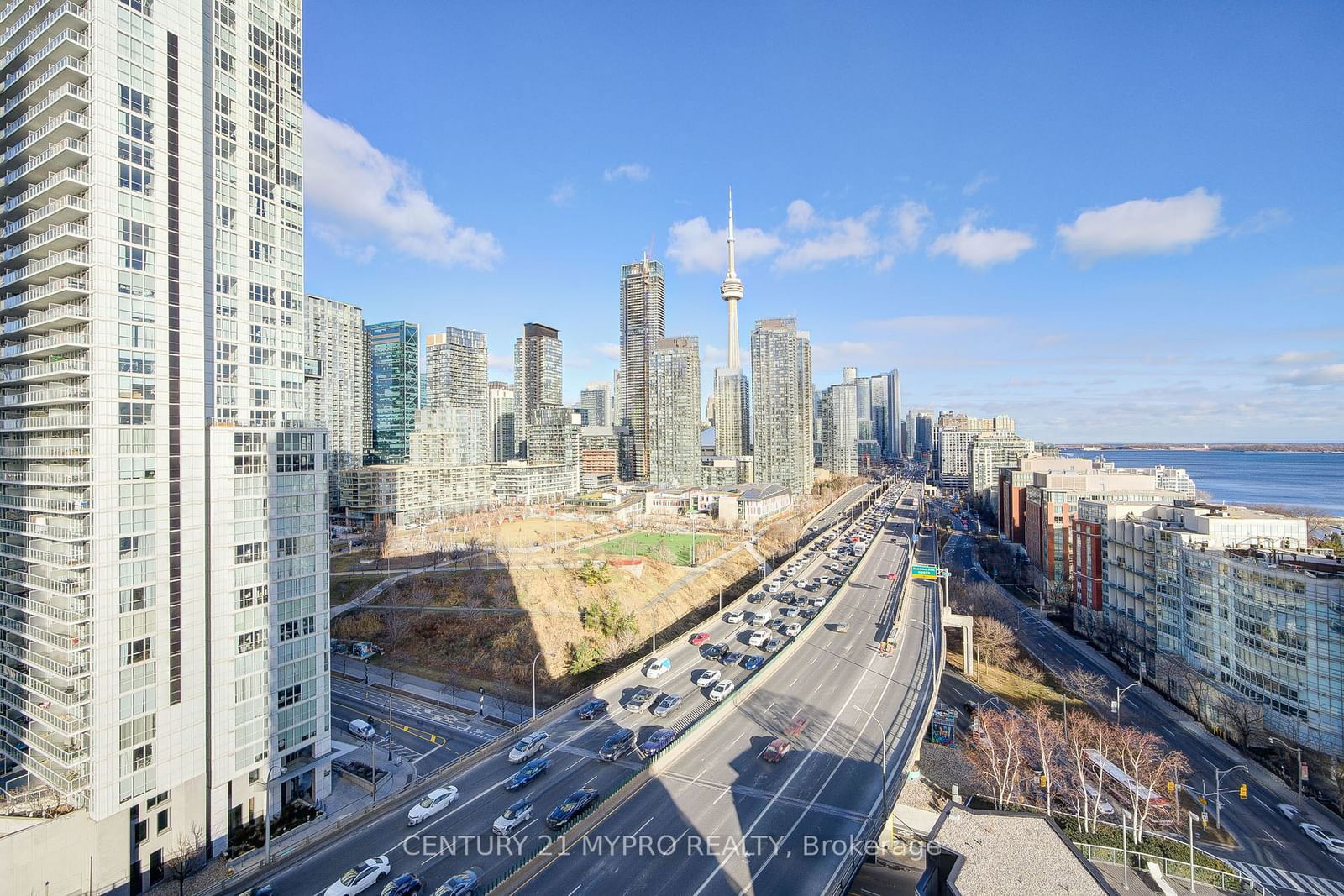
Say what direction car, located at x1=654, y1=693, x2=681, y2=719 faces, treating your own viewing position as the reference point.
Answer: facing the viewer and to the left of the viewer

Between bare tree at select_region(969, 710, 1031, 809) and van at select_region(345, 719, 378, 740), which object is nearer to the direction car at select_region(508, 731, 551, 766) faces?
the van

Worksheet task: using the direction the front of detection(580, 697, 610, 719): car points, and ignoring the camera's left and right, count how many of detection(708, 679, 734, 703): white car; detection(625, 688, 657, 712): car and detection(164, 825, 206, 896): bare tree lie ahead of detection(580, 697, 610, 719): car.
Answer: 1

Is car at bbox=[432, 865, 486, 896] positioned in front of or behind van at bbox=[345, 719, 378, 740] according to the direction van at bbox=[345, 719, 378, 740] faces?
in front

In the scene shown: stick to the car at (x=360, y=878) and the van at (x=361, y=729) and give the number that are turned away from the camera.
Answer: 0

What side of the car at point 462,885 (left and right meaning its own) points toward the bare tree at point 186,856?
right

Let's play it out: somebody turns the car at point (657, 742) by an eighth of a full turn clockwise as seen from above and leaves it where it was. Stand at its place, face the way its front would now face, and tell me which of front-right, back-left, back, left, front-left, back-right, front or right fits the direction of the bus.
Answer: back

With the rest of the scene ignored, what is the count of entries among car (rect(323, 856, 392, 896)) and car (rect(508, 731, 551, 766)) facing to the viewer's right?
0

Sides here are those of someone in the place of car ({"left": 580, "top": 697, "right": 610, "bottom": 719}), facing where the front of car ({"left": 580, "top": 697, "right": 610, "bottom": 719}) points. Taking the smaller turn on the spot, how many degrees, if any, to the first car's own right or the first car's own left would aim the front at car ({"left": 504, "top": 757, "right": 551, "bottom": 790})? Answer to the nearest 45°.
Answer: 0° — it already faces it

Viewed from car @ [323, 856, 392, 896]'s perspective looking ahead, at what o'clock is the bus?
The bus is roughly at 8 o'clock from the car.

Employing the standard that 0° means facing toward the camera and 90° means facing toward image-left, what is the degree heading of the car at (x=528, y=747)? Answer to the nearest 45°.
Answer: approximately 45°

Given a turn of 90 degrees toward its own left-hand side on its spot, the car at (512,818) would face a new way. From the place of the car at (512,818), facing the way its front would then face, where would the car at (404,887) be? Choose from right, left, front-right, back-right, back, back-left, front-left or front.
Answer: right

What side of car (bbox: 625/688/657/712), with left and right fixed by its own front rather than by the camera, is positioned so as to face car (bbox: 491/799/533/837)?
front

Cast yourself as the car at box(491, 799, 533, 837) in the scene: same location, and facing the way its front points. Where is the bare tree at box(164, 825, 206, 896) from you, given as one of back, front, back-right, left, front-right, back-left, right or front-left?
front-right

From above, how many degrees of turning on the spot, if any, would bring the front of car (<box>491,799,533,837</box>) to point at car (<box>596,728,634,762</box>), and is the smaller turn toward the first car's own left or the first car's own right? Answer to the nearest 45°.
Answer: approximately 180°
